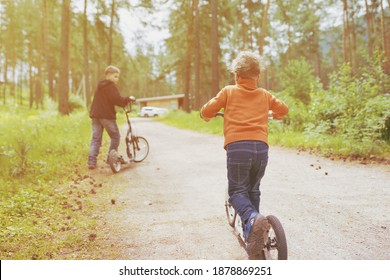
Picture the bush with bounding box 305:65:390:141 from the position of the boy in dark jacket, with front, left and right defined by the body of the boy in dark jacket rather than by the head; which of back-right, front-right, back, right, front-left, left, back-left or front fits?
front-right

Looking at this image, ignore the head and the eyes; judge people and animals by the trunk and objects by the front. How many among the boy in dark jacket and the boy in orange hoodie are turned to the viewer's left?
0

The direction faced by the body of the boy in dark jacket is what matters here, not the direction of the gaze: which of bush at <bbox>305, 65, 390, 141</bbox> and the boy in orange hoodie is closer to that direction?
the bush

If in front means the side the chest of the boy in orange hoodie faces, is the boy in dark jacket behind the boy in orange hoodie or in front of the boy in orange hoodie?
in front

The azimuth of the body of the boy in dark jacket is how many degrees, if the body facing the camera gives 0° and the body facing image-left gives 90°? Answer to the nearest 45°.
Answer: approximately 225°

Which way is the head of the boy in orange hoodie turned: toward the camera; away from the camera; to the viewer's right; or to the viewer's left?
away from the camera

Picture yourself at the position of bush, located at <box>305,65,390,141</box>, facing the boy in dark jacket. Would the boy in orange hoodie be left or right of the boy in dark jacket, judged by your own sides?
left

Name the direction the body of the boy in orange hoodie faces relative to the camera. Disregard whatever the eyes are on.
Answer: away from the camera
